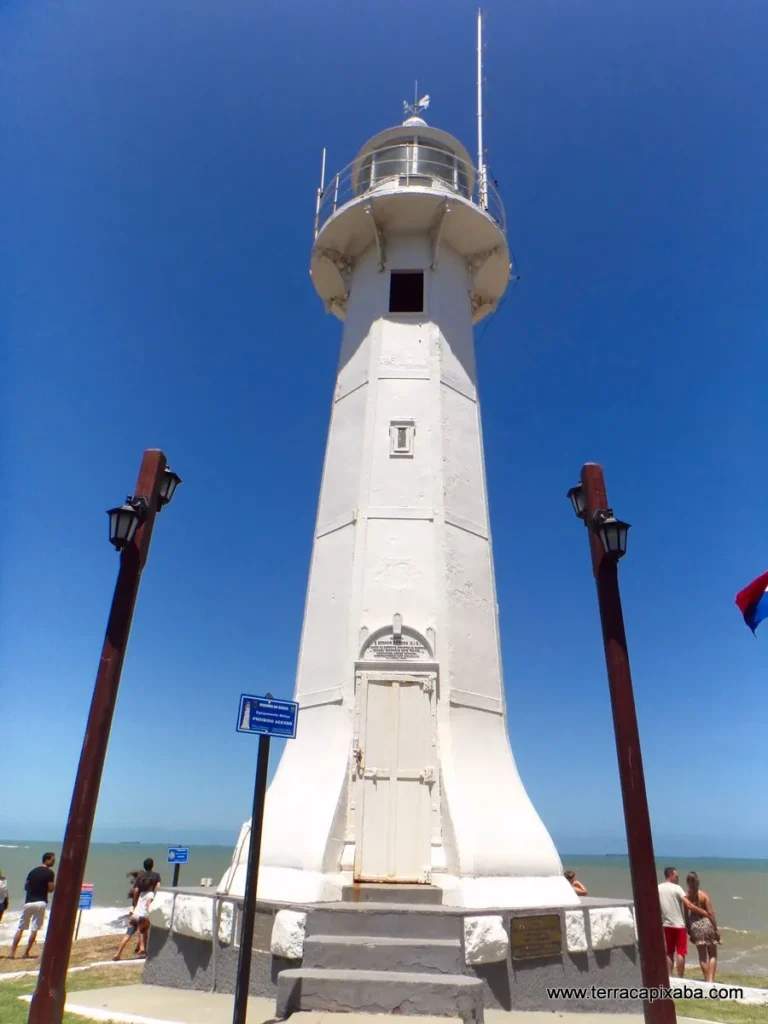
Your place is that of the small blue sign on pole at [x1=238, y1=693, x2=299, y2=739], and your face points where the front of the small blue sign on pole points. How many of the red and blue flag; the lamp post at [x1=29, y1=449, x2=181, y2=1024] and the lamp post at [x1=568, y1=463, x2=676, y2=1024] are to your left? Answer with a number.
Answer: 2

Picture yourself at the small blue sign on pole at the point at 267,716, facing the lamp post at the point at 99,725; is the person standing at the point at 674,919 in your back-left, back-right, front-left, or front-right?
back-right

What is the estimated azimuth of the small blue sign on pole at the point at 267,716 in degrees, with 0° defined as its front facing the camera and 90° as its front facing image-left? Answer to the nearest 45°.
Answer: approximately 0°

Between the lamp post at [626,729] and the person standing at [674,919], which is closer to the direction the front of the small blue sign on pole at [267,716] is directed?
the lamp post

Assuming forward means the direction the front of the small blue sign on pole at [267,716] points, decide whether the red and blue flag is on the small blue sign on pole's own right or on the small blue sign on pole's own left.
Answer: on the small blue sign on pole's own left

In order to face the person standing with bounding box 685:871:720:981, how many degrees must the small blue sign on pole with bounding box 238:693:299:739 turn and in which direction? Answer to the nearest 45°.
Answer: approximately 135° to its left

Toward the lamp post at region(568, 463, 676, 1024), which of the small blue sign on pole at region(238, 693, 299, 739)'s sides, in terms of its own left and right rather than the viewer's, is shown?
left

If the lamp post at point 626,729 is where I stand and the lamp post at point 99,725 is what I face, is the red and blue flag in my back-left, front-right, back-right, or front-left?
back-right

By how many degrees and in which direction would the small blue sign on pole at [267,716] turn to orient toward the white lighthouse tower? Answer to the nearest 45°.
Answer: approximately 135° to its left

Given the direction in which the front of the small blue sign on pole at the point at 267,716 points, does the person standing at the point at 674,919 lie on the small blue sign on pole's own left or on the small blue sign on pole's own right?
on the small blue sign on pole's own left
